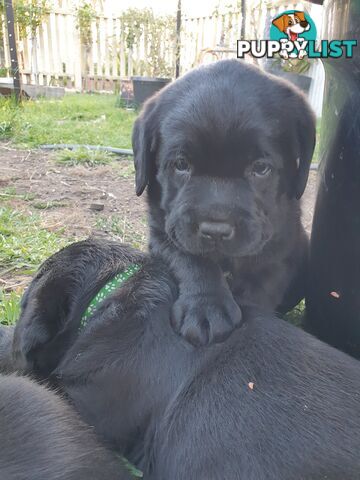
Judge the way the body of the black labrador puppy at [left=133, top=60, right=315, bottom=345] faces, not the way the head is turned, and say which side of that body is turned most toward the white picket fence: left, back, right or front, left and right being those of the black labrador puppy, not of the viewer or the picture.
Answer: back

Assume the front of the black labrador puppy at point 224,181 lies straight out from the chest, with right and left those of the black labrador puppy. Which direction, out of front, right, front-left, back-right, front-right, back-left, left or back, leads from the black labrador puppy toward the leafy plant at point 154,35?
back

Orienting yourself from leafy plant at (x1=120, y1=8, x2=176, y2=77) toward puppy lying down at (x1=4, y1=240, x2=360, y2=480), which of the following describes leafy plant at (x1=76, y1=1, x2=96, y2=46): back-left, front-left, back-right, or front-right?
back-right

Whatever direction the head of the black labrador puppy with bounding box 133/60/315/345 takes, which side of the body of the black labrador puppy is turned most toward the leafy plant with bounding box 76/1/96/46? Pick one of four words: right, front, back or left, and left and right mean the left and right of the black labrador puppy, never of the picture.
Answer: back

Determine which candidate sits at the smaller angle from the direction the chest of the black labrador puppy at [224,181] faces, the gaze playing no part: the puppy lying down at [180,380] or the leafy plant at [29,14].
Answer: the puppy lying down

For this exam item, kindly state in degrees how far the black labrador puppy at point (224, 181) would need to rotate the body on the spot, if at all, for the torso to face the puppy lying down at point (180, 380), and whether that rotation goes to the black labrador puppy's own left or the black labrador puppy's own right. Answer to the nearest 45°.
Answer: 0° — it already faces it

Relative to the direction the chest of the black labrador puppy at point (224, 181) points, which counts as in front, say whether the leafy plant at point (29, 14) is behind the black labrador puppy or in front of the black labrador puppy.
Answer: behind

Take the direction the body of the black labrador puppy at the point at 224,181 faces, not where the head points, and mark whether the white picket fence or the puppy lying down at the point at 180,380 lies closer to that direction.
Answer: the puppy lying down

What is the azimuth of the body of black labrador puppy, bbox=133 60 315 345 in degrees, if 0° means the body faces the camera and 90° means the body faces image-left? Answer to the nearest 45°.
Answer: approximately 0°
